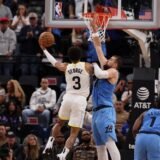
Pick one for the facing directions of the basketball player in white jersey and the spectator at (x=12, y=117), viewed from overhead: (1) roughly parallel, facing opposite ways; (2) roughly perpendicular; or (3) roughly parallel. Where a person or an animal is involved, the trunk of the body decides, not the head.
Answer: roughly parallel, facing opposite ways

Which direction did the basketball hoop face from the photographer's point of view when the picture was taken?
facing the viewer

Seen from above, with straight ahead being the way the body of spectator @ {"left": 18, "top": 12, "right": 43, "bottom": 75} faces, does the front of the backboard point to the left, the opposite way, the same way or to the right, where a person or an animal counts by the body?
the same way

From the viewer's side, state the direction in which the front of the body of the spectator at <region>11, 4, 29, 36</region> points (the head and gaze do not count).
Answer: toward the camera

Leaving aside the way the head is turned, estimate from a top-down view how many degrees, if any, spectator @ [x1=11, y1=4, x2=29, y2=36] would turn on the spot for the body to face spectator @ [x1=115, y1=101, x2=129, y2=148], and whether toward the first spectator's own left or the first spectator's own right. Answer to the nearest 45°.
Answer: approximately 45° to the first spectator's own left

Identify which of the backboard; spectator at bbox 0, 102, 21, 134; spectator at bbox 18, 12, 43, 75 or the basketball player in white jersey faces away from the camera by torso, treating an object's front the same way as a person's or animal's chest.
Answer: the basketball player in white jersey

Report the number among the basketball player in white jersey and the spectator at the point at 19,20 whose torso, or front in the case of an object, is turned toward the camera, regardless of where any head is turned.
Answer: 1

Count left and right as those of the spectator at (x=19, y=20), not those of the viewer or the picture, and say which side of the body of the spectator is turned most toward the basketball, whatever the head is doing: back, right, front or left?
front
